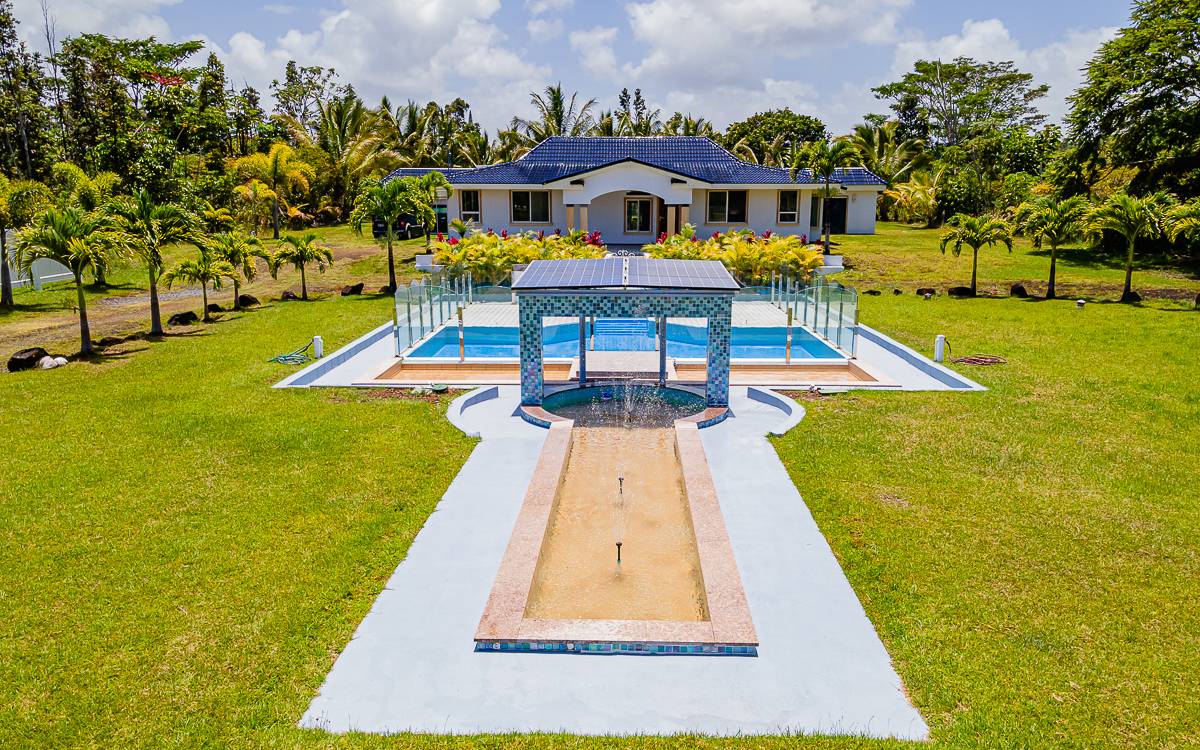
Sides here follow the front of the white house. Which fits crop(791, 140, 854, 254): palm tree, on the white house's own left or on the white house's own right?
on the white house's own left

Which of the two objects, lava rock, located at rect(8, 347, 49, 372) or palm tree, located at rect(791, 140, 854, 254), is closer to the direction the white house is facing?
the lava rock

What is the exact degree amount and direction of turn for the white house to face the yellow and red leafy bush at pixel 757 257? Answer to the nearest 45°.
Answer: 0° — it already faces it

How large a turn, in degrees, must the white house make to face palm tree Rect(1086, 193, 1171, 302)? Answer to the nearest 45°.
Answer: approximately 45° to its left

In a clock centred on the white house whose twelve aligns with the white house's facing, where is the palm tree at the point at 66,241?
The palm tree is roughly at 1 o'clock from the white house.

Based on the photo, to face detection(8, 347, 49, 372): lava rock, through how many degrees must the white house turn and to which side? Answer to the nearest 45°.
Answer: approximately 45° to its right

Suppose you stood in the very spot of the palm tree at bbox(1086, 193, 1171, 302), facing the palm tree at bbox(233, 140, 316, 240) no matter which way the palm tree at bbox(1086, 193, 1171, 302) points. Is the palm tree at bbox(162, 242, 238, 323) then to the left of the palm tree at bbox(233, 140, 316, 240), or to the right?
left

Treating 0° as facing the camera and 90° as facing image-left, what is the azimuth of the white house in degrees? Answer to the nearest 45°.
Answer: approximately 0°

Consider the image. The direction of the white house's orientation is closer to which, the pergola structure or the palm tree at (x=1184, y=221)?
the pergola structure

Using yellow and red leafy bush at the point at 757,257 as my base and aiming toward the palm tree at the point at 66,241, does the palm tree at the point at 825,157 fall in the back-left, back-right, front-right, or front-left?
back-right

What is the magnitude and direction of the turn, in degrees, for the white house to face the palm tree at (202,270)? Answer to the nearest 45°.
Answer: approximately 45° to its right

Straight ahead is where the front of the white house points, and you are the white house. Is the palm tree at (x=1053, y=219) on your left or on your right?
on your left
